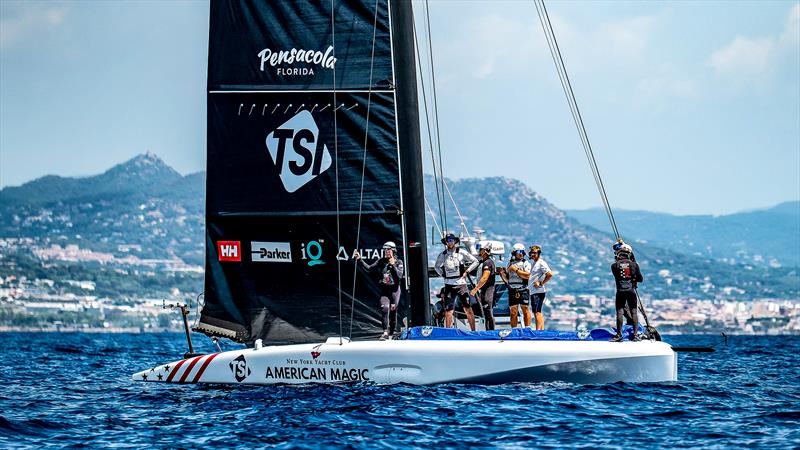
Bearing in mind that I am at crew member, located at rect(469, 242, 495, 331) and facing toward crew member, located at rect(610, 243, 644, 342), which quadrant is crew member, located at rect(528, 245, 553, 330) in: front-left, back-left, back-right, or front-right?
front-left

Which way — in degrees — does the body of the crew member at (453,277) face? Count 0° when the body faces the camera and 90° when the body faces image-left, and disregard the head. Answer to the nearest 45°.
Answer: approximately 0°

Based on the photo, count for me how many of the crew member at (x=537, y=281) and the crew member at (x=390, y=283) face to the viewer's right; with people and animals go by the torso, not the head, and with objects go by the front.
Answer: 0

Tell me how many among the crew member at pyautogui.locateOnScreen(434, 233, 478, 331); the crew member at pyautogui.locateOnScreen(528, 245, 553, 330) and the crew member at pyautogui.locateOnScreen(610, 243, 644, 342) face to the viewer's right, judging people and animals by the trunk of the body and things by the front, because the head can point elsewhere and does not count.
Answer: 0

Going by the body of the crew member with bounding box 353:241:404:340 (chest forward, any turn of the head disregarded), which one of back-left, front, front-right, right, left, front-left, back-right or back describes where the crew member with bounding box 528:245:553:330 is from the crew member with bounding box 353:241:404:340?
back-left

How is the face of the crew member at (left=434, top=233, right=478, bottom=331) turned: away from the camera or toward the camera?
toward the camera

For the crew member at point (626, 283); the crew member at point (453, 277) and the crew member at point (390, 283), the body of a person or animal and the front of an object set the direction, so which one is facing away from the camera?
the crew member at point (626, 283)

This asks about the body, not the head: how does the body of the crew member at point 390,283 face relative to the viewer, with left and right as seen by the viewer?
facing the viewer and to the left of the viewer

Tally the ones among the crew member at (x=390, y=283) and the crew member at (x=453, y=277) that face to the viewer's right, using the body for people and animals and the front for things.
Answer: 0

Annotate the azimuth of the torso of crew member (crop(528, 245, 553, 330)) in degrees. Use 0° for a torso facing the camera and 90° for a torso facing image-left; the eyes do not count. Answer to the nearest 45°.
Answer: approximately 45°

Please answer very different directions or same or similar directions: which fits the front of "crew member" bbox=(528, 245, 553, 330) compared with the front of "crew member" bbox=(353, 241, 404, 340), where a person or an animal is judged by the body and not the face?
same or similar directions
